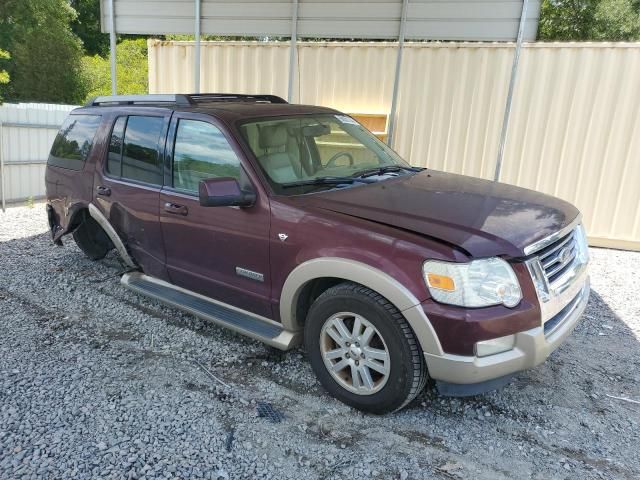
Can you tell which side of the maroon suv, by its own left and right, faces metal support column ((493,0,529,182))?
left

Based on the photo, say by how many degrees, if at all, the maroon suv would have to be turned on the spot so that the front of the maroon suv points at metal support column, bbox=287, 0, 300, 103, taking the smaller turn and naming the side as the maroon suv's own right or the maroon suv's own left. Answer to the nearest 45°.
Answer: approximately 135° to the maroon suv's own left

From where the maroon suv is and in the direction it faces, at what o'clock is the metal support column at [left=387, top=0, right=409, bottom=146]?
The metal support column is roughly at 8 o'clock from the maroon suv.

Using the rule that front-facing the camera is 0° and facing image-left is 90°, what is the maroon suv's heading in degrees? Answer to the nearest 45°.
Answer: approximately 315°
